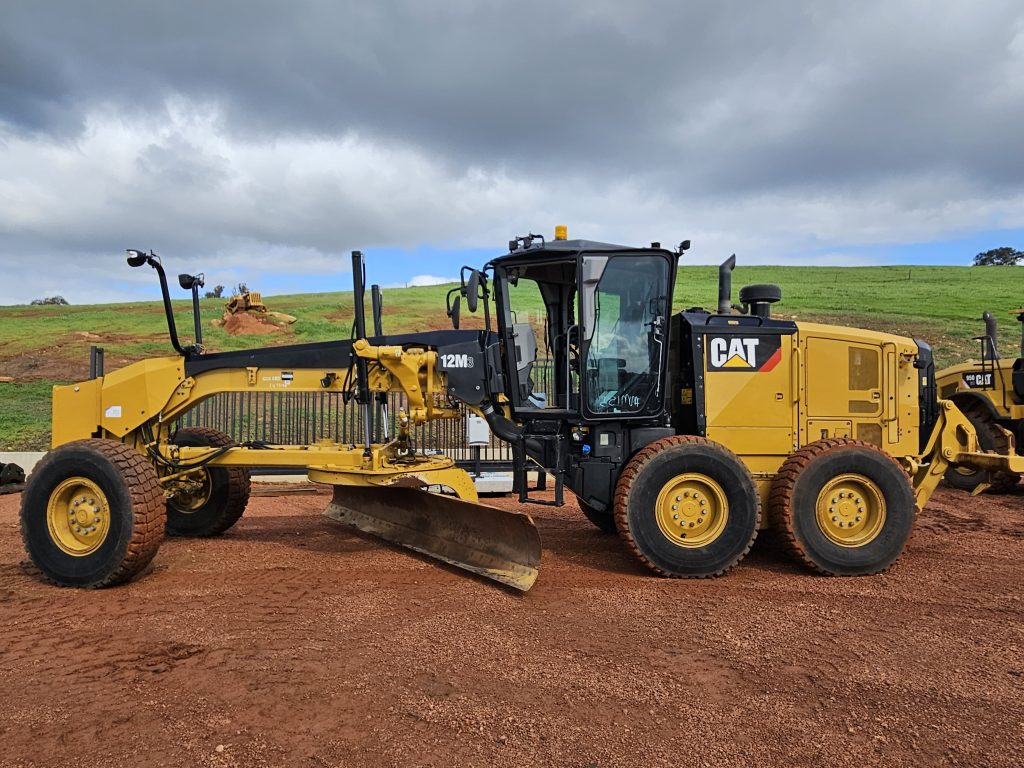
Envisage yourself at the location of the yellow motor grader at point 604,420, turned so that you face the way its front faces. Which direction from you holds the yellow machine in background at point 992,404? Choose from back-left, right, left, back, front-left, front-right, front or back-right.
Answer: back-right

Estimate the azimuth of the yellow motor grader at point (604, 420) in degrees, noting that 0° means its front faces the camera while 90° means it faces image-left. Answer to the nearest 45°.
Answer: approximately 90°

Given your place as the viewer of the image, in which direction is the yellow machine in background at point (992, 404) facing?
facing to the right of the viewer

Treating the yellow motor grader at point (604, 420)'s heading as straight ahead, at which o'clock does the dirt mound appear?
The dirt mound is roughly at 2 o'clock from the yellow motor grader.

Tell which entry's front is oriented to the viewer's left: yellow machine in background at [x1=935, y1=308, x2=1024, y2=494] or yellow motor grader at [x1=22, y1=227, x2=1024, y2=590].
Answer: the yellow motor grader

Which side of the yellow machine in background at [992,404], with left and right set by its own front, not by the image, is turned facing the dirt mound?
back

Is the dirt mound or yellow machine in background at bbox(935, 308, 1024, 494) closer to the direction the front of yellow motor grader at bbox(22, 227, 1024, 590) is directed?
the dirt mound
